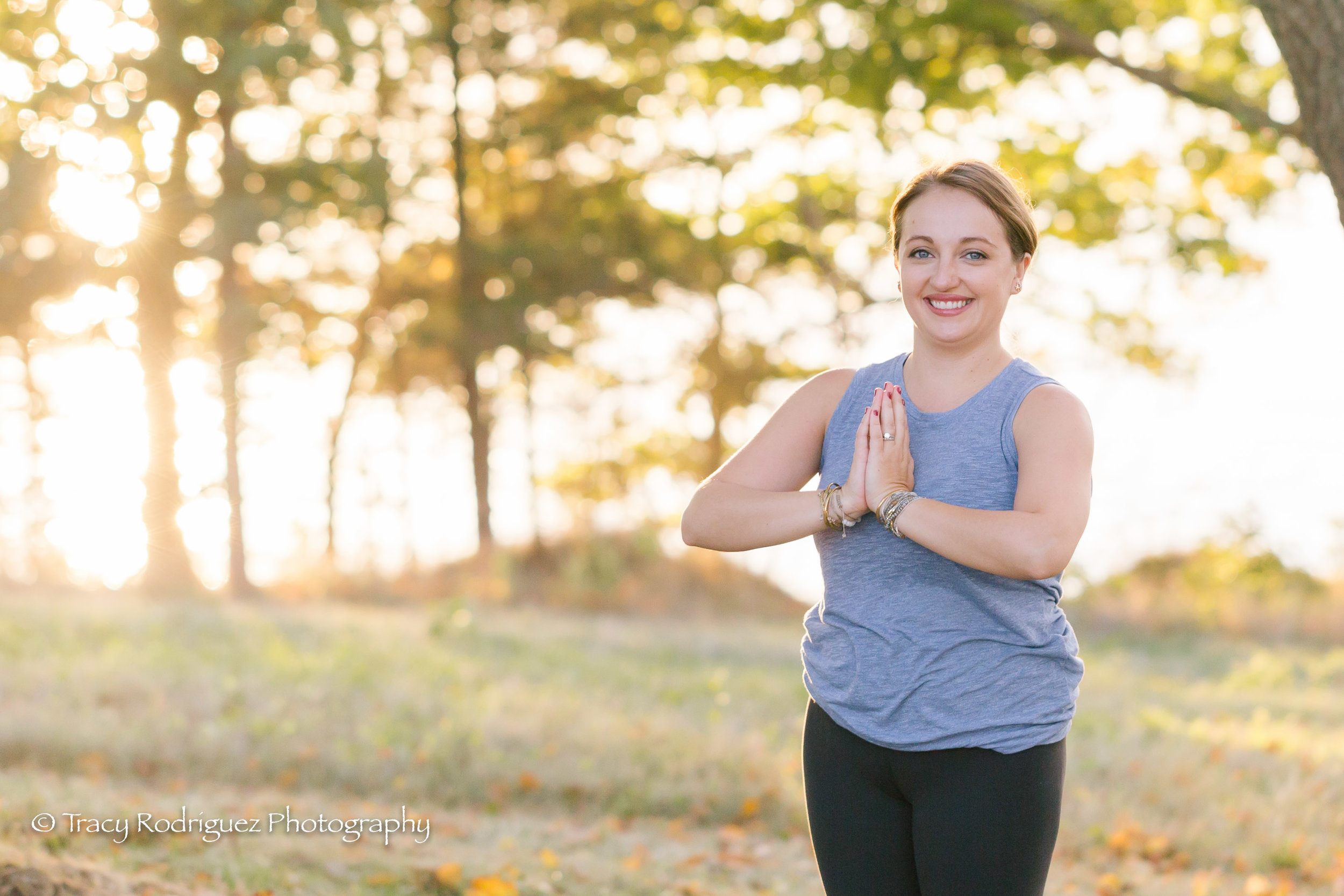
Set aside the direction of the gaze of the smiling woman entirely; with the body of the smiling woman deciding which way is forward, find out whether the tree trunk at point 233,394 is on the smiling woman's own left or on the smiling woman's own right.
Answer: on the smiling woman's own right

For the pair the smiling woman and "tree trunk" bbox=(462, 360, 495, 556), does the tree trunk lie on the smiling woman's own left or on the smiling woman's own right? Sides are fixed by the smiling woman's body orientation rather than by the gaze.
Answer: on the smiling woman's own right

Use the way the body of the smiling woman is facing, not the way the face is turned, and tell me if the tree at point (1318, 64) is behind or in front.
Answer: behind

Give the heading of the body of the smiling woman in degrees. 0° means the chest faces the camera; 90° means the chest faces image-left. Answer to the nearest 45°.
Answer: approximately 45°

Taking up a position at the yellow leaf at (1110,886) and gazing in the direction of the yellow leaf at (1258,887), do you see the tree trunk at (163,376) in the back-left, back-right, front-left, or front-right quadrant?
back-left
